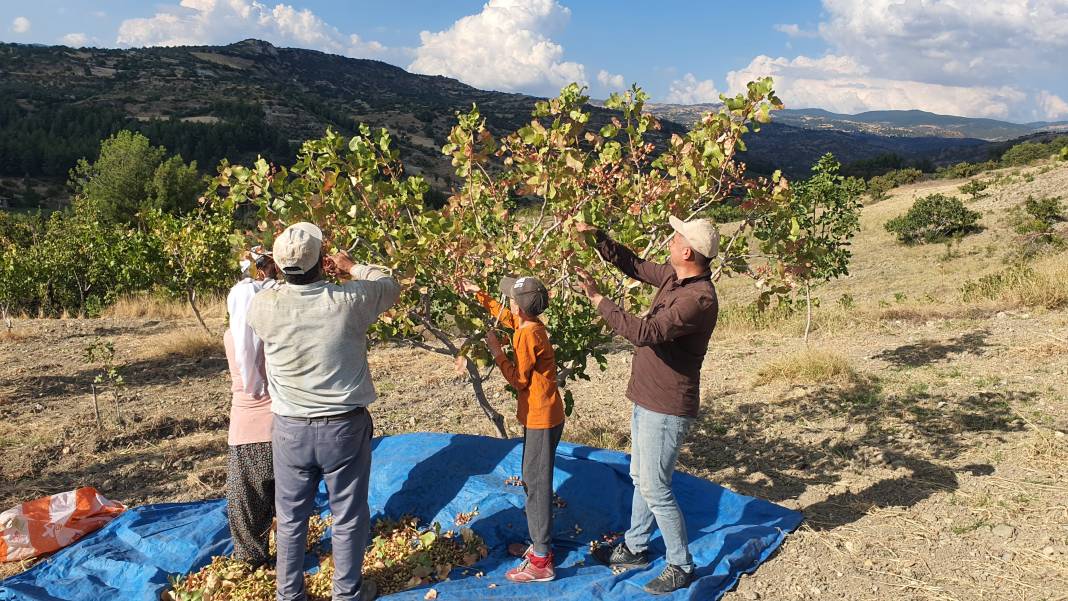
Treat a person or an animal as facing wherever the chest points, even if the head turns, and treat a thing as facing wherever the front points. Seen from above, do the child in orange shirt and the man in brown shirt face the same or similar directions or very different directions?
same or similar directions

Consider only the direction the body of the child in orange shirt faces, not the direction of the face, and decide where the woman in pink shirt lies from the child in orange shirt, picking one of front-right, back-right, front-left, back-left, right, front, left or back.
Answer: front

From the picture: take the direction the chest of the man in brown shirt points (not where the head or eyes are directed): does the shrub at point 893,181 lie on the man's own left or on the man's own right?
on the man's own right

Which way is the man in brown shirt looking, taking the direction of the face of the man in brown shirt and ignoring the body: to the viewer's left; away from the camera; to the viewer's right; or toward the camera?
to the viewer's left

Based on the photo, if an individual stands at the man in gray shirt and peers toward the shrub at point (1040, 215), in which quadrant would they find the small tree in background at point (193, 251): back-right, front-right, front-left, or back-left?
front-left

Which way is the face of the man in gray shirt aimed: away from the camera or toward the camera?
away from the camera

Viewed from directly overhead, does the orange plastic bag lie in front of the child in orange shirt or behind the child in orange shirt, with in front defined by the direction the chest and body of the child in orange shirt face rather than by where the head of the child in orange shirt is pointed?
in front

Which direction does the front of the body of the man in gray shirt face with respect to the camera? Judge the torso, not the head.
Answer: away from the camera

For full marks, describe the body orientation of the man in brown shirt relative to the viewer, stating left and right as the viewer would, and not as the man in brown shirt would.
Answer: facing to the left of the viewer

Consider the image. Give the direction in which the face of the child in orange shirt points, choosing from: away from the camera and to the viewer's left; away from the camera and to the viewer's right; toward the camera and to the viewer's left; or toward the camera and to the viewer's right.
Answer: away from the camera and to the viewer's left

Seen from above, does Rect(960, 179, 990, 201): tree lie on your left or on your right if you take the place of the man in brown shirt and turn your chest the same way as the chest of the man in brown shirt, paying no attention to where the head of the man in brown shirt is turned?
on your right
